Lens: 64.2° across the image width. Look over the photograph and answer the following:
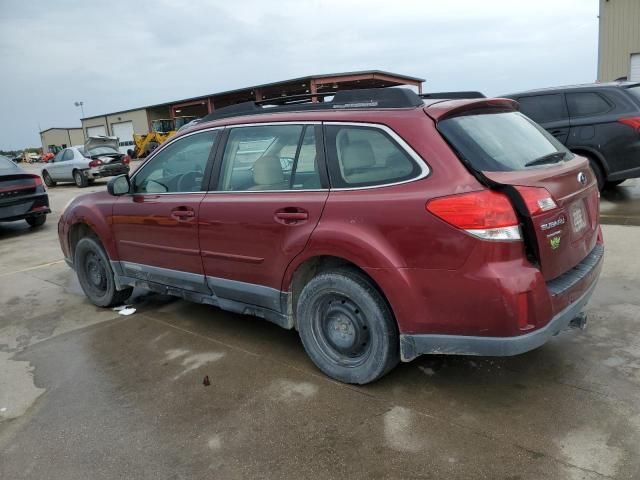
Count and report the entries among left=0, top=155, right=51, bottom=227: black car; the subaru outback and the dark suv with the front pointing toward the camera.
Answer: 0

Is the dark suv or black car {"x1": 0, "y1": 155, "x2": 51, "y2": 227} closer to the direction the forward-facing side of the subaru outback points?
the black car

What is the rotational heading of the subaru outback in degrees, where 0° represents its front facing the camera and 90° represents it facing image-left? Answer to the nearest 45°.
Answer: approximately 135°

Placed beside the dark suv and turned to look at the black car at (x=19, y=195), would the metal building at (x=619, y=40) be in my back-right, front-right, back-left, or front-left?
back-right

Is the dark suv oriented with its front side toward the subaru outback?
no

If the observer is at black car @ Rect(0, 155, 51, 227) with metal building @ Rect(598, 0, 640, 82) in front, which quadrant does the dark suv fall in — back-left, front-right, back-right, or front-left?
front-right

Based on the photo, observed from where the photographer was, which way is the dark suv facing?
facing away from the viewer and to the left of the viewer

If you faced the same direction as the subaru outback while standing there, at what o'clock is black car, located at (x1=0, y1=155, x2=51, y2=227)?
The black car is roughly at 12 o'clock from the subaru outback.

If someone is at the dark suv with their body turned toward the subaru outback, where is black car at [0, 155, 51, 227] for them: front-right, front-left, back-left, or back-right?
front-right

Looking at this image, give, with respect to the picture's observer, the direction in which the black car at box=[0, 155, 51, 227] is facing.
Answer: facing away from the viewer and to the left of the viewer

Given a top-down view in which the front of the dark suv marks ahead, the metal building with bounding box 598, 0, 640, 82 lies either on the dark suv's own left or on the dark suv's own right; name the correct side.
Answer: on the dark suv's own right

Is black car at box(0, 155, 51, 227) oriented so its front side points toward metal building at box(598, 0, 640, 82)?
no

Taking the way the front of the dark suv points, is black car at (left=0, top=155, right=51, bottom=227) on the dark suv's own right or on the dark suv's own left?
on the dark suv's own left

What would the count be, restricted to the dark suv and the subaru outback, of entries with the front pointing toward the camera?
0
